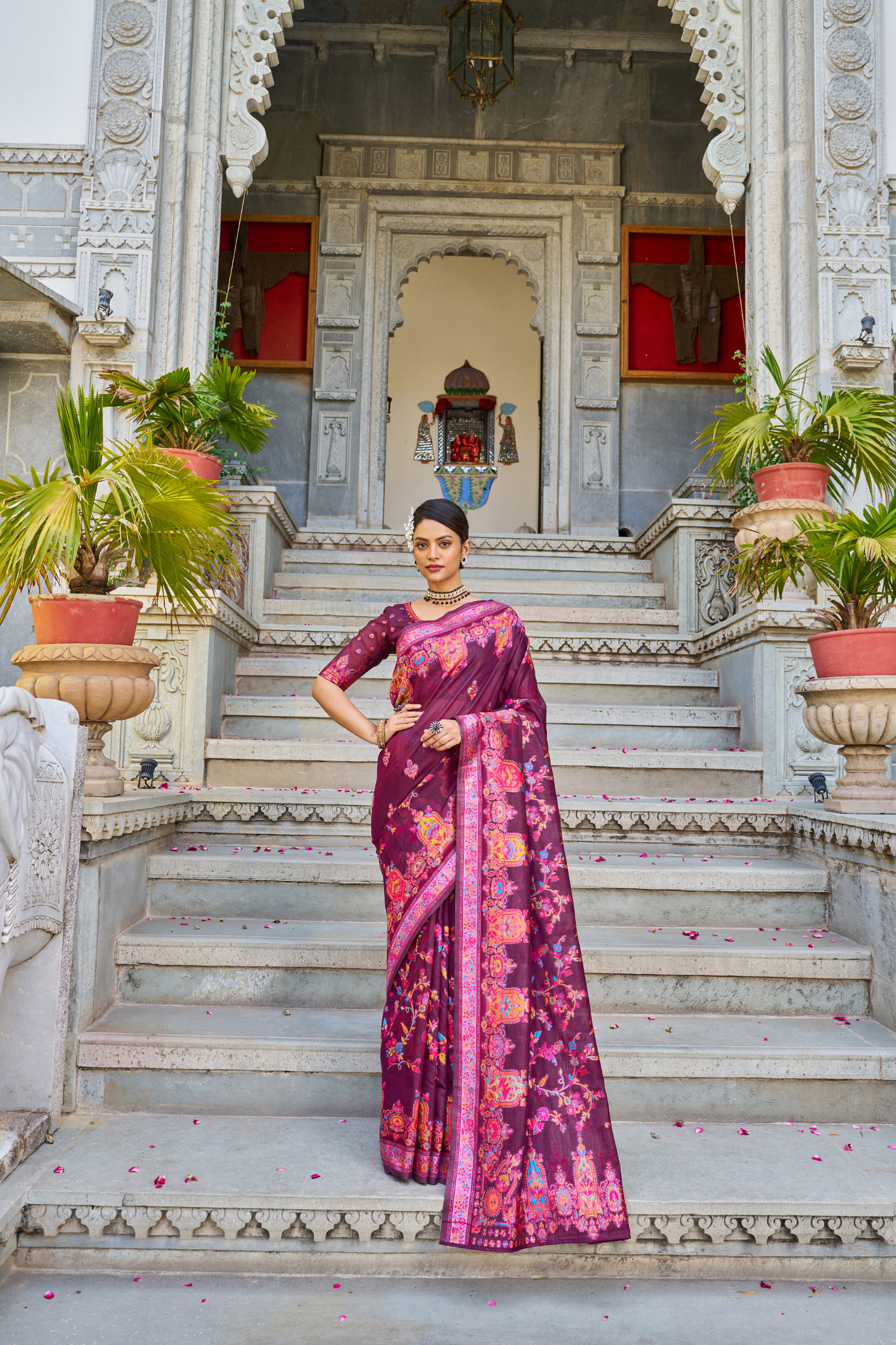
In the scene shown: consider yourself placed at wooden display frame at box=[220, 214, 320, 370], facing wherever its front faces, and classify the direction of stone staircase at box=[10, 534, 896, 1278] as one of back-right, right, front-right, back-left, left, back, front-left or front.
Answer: front

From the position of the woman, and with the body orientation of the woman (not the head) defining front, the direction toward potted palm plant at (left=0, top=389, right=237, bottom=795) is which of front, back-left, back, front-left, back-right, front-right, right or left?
back-right

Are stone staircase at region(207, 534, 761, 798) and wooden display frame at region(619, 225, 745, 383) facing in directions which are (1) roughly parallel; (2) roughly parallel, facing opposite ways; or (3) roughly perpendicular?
roughly parallel

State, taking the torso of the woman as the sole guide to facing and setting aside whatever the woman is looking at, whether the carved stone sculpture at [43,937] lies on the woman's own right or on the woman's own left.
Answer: on the woman's own right

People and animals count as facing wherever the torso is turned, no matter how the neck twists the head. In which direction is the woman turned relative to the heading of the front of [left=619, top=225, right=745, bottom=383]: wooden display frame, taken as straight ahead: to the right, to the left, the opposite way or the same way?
the same way

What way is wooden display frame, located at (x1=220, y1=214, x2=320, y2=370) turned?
toward the camera

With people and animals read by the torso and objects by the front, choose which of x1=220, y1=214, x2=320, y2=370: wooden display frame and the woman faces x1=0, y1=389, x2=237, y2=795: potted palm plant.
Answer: the wooden display frame

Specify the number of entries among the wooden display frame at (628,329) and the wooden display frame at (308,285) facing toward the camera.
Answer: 2

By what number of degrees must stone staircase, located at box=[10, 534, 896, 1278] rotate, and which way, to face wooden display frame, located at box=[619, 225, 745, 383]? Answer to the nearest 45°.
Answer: approximately 180°

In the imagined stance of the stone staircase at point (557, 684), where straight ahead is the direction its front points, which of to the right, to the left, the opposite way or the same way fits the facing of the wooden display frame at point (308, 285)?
the same way

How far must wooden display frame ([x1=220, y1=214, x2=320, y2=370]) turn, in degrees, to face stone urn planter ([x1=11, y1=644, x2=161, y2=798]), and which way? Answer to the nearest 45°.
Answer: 0° — it already faces it

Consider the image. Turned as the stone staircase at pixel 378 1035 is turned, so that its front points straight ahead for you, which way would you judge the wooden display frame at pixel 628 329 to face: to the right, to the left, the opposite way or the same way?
the same way

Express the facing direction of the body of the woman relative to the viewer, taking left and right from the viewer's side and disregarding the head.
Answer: facing the viewer

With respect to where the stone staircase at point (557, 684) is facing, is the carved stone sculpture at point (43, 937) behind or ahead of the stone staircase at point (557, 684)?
ahead

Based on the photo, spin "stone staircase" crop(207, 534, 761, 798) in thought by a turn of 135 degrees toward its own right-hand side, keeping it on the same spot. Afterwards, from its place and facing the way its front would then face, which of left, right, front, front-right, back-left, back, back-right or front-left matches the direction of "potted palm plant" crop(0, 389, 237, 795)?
left

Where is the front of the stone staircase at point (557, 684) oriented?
toward the camera
